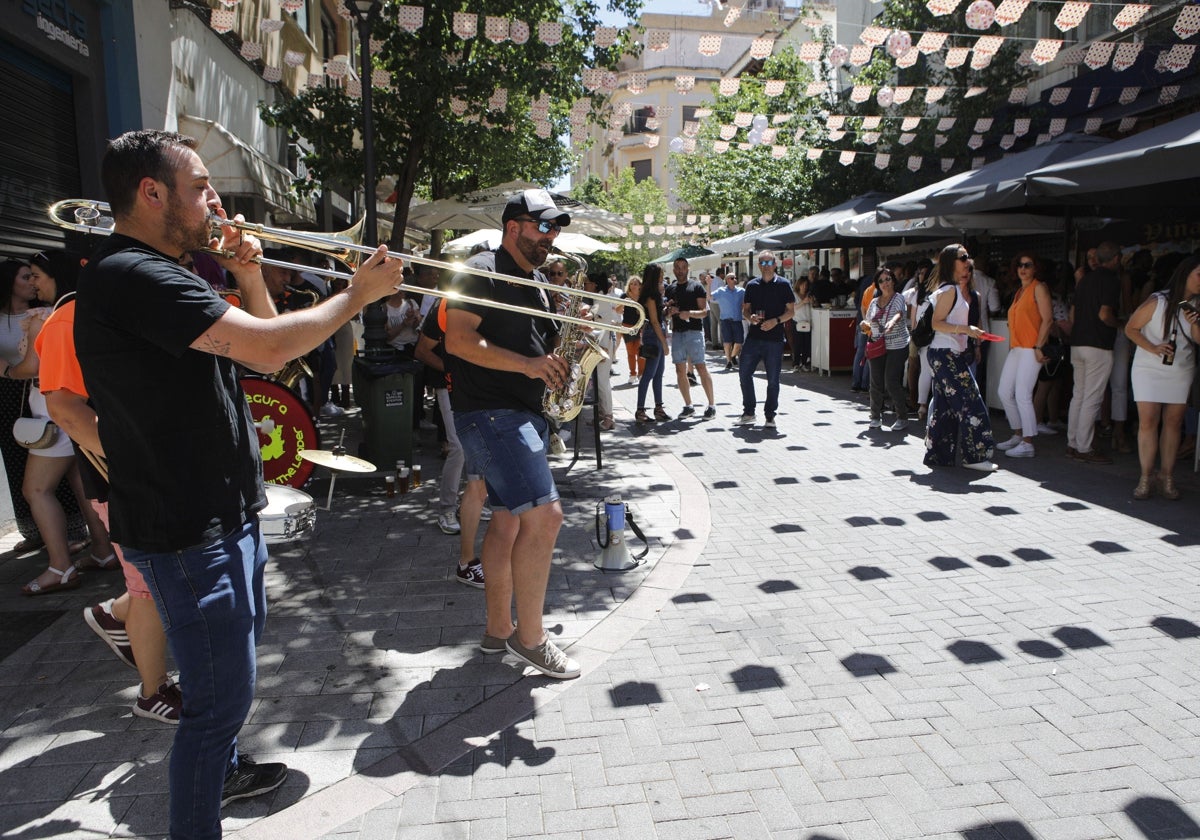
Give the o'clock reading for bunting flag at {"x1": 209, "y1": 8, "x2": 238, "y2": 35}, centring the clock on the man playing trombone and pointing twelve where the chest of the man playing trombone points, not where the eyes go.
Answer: The bunting flag is roughly at 9 o'clock from the man playing trombone.

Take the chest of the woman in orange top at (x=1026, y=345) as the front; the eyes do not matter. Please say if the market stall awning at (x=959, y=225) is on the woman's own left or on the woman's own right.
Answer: on the woman's own right

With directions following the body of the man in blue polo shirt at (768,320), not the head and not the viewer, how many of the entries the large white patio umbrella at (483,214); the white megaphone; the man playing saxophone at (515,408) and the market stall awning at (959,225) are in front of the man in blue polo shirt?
2

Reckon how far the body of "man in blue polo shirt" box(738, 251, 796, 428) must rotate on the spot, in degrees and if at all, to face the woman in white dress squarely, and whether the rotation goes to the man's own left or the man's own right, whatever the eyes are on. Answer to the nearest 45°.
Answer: approximately 45° to the man's own left

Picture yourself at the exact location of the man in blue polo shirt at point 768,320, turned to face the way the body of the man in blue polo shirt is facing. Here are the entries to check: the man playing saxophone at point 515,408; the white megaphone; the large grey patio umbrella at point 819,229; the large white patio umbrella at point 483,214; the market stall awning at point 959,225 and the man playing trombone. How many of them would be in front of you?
3

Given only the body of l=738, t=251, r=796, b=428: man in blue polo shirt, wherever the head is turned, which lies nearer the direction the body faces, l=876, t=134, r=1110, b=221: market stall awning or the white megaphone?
the white megaphone

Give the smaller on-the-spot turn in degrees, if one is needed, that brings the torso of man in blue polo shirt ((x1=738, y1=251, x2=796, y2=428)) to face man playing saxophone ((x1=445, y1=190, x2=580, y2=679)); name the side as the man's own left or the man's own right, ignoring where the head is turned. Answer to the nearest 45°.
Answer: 0° — they already face them

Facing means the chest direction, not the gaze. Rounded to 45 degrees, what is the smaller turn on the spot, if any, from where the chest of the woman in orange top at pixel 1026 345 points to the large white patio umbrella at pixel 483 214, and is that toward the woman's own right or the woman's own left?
approximately 45° to the woman's own right

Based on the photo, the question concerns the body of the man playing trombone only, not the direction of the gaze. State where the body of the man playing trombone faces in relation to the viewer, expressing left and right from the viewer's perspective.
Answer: facing to the right of the viewer

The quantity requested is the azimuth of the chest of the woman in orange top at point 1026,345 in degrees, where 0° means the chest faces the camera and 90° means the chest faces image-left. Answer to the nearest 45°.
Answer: approximately 45°

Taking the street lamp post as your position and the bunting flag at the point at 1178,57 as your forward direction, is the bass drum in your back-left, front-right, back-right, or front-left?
back-right

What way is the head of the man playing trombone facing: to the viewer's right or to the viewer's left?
to the viewer's right

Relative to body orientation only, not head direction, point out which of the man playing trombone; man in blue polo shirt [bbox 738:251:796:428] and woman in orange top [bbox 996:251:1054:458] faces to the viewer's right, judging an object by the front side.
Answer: the man playing trombone
